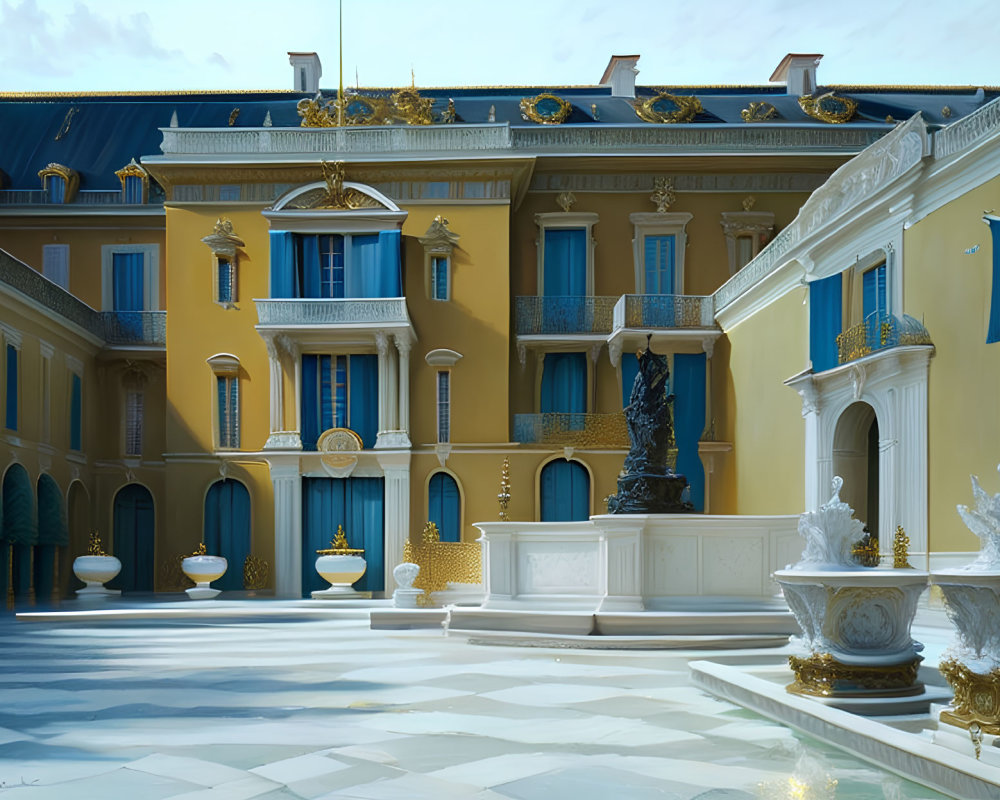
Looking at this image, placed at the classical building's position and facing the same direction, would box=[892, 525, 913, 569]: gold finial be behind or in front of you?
in front

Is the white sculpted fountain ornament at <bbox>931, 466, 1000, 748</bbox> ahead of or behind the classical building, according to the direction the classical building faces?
ahead

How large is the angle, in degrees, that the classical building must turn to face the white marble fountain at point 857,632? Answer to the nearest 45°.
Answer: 0° — it already faces it

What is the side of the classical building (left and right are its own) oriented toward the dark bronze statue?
front

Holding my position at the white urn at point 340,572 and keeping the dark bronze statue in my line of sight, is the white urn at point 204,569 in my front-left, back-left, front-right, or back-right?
back-right

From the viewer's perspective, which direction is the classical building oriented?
toward the camera
